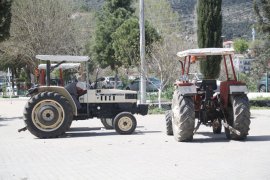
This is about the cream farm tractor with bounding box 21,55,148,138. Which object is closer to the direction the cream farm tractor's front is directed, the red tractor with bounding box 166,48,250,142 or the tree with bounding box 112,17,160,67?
the red tractor

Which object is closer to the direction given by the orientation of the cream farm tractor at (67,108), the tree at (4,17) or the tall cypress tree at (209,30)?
the tall cypress tree

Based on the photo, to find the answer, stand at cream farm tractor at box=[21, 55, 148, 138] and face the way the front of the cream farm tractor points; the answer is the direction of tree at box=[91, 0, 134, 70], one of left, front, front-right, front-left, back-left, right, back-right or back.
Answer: left

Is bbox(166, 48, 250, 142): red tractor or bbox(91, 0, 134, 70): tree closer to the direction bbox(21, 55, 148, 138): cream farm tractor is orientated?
the red tractor

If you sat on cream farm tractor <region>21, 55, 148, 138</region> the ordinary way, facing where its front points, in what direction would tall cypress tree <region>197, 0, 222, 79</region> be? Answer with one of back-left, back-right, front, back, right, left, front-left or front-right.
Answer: front-left

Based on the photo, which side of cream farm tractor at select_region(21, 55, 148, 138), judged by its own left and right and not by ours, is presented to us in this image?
right

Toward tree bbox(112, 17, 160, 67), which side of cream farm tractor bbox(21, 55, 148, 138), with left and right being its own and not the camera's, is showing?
left

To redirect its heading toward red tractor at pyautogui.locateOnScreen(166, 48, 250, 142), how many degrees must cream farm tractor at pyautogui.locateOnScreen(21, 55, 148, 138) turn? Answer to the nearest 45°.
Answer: approximately 45° to its right
